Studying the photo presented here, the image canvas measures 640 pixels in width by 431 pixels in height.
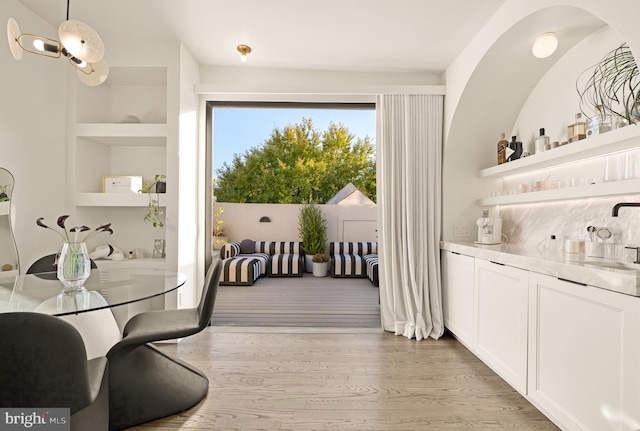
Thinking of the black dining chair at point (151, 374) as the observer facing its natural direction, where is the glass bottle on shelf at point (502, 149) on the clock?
The glass bottle on shelf is roughly at 6 o'clock from the black dining chair.

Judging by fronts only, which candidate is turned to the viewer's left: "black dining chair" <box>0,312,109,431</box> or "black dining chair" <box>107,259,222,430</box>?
"black dining chair" <box>107,259,222,430</box>

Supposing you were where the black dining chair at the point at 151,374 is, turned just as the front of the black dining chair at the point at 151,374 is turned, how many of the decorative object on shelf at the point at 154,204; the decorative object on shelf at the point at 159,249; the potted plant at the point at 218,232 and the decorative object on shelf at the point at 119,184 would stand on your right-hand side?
4

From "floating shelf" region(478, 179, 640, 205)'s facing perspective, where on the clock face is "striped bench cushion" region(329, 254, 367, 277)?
The striped bench cushion is roughly at 3 o'clock from the floating shelf.

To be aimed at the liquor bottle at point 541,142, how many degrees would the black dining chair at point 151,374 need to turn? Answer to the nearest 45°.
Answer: approximately 180°

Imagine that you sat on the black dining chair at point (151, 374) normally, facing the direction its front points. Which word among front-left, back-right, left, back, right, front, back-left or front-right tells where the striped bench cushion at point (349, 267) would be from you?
back-right

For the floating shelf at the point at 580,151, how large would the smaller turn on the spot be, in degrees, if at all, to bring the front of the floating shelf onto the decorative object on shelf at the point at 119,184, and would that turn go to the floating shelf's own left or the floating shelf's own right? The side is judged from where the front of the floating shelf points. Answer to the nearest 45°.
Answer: approximately 45° to the floating shelf's own right

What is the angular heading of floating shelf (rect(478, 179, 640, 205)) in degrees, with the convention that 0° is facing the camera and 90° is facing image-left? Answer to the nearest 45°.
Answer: approximately 45°

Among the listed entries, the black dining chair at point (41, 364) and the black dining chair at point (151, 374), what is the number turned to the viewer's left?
1

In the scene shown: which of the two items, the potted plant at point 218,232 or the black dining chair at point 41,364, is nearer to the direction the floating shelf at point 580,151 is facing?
the black dining chair

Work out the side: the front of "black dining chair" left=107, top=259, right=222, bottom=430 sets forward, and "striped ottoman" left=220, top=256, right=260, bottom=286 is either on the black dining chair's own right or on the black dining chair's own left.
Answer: on the black dining chair's own right

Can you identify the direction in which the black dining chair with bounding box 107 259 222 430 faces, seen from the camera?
facing to the left of the viewer

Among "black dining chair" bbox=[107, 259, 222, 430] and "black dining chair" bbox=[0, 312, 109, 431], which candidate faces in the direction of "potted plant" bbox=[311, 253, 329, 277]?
"black dining chair" bbox=[0, 312, 109, 431]

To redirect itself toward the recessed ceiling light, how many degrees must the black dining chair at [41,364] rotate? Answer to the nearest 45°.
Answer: approximately 45° to its right

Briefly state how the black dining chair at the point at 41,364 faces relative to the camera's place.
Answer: facing away from the viewer and to the right of the viewer
